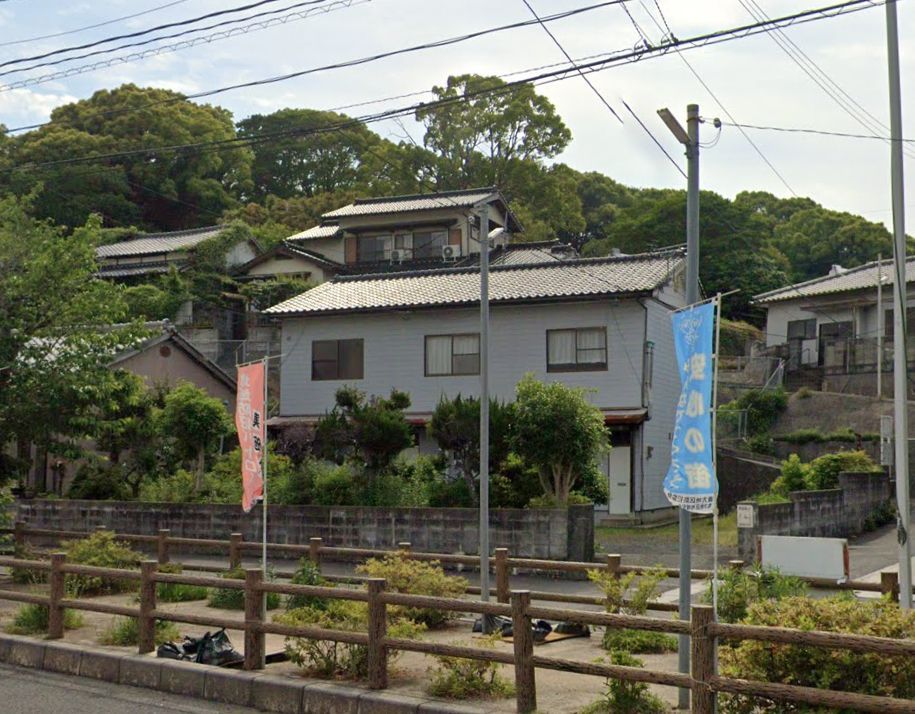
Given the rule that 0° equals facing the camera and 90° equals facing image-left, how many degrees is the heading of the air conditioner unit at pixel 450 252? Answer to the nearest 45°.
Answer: approximately 0°

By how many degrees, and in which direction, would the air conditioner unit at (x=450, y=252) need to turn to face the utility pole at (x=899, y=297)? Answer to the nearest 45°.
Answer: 0° — it already faces it

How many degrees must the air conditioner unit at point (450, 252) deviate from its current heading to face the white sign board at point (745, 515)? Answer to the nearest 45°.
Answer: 0° — it already faces it

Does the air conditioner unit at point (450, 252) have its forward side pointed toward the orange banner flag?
yes

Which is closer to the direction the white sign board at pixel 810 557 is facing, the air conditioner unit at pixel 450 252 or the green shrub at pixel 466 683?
the green shrub

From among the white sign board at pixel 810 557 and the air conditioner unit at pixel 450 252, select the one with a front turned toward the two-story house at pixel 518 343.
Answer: the air conditioner unit

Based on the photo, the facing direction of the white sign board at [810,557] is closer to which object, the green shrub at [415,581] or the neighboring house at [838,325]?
the green shrub

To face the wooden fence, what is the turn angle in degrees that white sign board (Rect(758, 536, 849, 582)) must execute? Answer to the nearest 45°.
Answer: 0° — it already faces it
